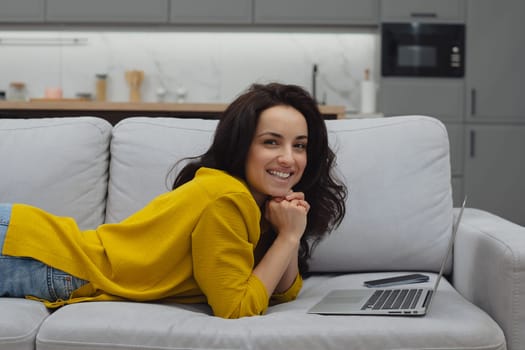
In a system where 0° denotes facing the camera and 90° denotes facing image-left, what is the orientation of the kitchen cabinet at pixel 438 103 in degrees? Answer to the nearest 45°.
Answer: approximately 0°

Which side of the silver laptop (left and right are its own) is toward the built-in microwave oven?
right

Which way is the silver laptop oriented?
to the viewer's left

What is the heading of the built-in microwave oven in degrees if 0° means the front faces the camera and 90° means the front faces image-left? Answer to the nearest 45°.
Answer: approximately 0°

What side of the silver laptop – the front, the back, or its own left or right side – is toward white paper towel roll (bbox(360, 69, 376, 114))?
right

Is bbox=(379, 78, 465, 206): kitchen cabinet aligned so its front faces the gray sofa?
yes

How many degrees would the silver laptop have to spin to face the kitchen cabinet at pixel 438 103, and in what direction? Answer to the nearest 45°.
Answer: approximately 90° to its right
